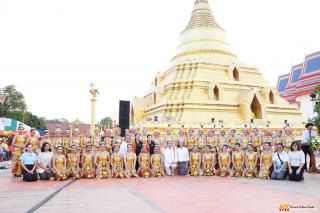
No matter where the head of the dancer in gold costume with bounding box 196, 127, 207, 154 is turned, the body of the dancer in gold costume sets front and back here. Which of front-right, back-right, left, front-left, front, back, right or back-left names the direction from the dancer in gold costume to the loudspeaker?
back-right

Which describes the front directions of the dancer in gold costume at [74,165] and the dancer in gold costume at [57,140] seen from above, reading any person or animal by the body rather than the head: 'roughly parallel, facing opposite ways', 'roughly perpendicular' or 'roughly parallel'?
roughly parallel

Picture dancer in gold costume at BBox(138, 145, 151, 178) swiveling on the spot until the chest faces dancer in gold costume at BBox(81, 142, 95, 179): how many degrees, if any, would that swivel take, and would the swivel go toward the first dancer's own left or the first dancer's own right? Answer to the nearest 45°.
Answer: approximately 90° to the first dancer's own right

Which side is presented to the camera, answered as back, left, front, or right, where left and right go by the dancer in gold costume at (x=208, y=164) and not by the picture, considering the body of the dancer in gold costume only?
front

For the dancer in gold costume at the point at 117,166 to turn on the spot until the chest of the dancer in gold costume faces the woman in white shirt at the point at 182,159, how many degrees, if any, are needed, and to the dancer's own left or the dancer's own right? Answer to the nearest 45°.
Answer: approximately 90° to the dancer's own left

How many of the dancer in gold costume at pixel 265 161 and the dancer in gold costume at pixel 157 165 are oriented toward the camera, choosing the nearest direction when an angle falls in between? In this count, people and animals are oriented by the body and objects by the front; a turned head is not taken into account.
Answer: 2

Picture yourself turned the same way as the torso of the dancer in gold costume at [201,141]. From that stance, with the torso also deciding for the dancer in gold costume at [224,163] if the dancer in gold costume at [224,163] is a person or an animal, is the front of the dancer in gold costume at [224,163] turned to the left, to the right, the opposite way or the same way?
the same way

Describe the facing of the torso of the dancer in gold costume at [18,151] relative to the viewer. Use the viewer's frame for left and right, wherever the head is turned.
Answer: facing the viewer

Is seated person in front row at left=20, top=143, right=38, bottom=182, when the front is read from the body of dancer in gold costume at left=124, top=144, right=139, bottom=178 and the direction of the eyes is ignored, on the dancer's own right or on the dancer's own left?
on the dancer's own right

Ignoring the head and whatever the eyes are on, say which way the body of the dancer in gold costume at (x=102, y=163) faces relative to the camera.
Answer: toward the camera

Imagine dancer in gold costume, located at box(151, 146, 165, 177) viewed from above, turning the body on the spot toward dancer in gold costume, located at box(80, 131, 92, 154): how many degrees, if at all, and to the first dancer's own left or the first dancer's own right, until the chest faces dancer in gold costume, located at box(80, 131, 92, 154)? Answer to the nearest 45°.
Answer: approximately 90° to the first dancer's own right

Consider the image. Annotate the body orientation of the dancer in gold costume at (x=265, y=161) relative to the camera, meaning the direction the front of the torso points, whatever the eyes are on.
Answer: toward the camera

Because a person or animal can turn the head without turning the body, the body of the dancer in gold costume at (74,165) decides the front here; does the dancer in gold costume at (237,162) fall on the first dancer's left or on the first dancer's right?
on the first dancer's left

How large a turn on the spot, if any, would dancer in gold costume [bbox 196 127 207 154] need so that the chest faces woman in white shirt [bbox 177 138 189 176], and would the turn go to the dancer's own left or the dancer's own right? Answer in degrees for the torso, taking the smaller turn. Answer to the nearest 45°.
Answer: approximately 45° to the dancer's own right

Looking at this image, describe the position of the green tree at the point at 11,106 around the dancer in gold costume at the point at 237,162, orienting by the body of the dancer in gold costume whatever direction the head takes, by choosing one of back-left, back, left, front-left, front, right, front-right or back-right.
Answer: back-right

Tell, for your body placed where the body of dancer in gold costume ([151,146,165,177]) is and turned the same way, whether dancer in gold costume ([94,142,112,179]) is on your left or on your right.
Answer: on your right

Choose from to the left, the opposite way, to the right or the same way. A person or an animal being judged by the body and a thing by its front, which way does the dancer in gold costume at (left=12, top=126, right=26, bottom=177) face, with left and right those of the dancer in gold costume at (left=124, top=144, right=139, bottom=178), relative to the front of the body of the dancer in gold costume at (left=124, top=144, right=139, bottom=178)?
the same way

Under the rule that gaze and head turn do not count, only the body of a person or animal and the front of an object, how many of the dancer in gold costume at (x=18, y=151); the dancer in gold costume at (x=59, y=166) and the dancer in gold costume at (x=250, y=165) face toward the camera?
3
